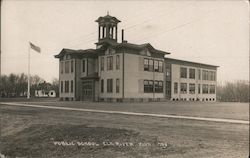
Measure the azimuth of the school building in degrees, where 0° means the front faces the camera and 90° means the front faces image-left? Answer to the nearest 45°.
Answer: approximately 45°
